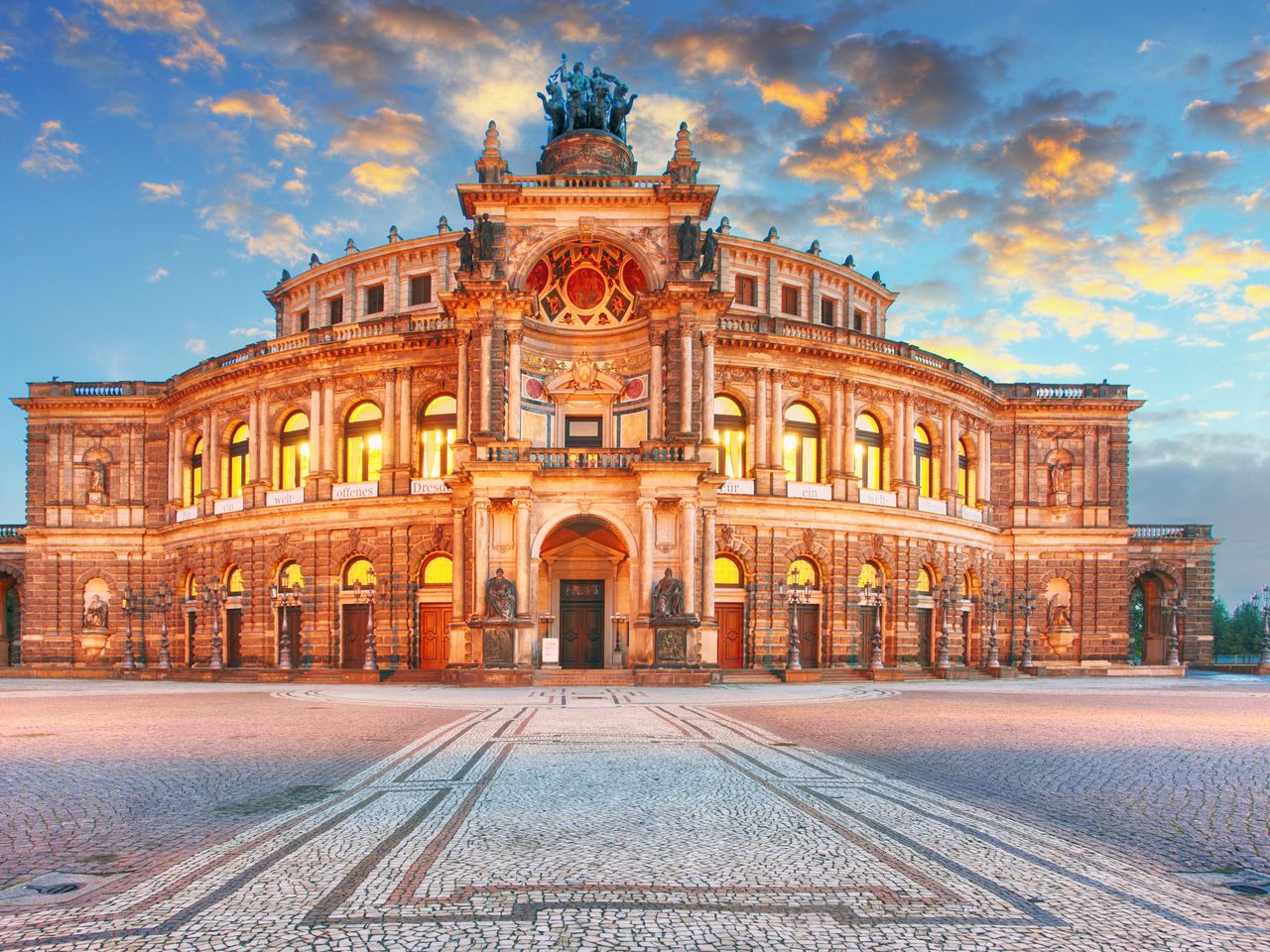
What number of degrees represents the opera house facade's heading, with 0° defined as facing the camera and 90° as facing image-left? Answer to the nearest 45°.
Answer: approximately 0°
